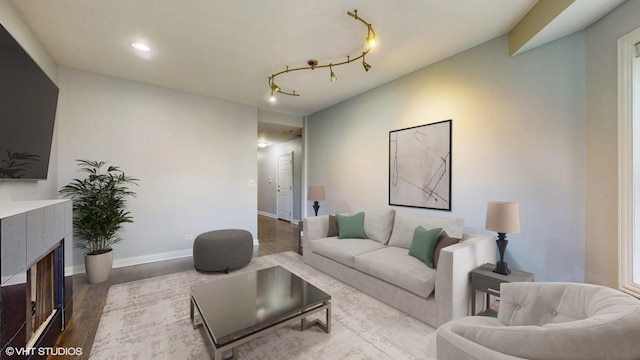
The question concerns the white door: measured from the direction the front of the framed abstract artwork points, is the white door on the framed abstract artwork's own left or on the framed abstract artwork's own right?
on the framed abstract artwork's own right

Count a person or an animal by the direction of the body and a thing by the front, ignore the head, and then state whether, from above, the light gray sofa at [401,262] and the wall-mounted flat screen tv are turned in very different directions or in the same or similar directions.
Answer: very different directions

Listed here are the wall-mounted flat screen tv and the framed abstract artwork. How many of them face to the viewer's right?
1

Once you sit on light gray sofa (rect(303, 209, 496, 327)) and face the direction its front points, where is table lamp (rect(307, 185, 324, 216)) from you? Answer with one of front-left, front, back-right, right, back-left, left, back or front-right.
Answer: right

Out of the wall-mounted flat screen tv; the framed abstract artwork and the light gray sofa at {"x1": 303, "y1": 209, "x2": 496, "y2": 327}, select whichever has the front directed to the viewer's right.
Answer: the wall-mounted flat screen tv

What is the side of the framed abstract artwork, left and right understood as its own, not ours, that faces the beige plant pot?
front

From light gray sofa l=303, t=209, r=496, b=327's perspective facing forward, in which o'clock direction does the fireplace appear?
The fireplace is roughly at 12 o'clock from the light gray sofa.

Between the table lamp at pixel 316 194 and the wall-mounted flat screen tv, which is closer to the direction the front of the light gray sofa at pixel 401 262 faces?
the wall-mounted flat screen tv

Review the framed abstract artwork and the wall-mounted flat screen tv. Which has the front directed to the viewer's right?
the wall-mounted flat screen tv

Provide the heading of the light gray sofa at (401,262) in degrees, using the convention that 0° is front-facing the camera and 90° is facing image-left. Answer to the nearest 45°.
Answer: approximately 45°

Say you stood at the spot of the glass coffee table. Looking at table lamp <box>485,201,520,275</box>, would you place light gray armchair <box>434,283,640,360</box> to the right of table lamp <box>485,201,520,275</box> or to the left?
right

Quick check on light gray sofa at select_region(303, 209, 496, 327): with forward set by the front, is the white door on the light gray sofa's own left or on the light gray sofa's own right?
on the light gray sofa's own right

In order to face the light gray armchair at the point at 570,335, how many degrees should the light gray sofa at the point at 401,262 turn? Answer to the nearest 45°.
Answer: approximately 45° to its left

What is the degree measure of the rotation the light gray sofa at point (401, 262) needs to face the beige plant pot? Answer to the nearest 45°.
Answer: approximately 45° to its right

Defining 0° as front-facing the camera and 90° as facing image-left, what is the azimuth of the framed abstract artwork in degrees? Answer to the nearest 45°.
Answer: approximately 45°
